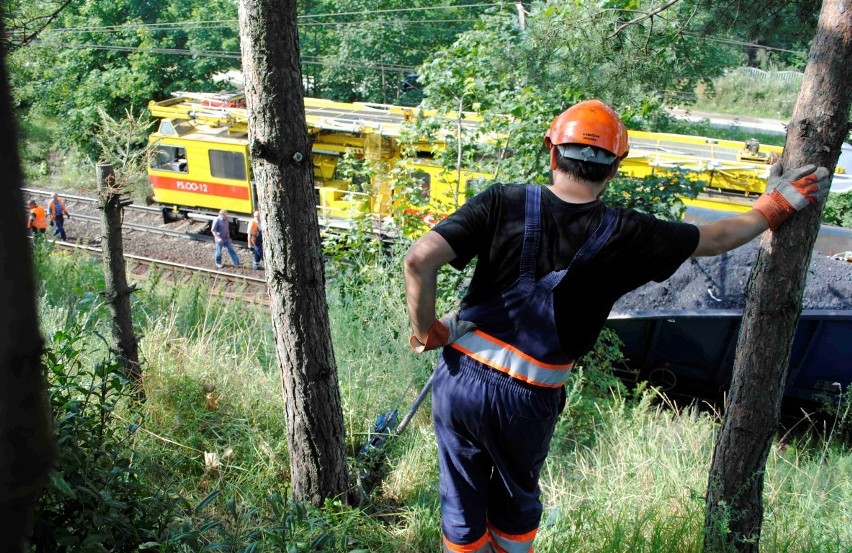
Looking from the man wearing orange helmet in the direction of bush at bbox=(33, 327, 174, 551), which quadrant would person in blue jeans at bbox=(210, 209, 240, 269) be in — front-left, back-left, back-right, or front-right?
front-right

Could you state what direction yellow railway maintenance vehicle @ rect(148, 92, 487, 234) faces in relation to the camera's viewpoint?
facing to the left of the viewer

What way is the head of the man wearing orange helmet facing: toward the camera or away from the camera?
away from the camera

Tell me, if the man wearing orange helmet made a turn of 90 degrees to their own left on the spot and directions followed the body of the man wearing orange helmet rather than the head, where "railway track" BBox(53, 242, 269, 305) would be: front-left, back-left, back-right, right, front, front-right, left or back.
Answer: front-right

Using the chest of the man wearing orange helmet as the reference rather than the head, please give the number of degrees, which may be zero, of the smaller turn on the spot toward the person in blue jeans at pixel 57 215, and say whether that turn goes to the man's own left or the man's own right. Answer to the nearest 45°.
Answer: approximately 45° to the man's own left

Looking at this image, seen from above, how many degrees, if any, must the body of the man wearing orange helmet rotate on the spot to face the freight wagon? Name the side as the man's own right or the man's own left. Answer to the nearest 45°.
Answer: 0° — they already face it

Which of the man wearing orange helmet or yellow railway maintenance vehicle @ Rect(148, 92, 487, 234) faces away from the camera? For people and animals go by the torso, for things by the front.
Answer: the man wearing orange helmet

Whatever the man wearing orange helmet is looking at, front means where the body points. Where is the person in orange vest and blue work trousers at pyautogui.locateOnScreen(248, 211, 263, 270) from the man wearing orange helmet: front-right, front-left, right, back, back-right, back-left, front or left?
front-left

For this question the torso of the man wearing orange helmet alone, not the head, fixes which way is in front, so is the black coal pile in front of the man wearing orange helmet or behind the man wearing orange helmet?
in front

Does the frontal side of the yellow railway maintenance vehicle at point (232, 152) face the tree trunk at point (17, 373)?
no

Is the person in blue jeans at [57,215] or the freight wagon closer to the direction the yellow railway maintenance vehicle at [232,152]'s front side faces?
the person in blue jeans

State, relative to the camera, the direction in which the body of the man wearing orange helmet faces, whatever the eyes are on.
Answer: away from the camera

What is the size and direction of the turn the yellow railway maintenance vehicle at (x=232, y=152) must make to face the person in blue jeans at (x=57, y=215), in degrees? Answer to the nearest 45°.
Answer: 0° — it already faces them

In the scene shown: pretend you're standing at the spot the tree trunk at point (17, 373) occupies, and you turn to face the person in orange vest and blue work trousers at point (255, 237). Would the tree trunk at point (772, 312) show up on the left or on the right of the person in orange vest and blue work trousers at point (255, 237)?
right

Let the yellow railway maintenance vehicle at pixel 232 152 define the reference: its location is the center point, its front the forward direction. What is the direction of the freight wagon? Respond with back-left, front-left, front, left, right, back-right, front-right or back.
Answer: back-left

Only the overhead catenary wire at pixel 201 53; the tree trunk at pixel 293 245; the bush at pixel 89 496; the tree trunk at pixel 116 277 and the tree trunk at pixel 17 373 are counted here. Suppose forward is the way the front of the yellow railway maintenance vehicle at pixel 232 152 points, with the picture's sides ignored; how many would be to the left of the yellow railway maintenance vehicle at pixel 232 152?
4

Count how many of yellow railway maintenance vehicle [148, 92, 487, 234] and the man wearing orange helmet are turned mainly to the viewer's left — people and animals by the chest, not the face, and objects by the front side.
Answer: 1
